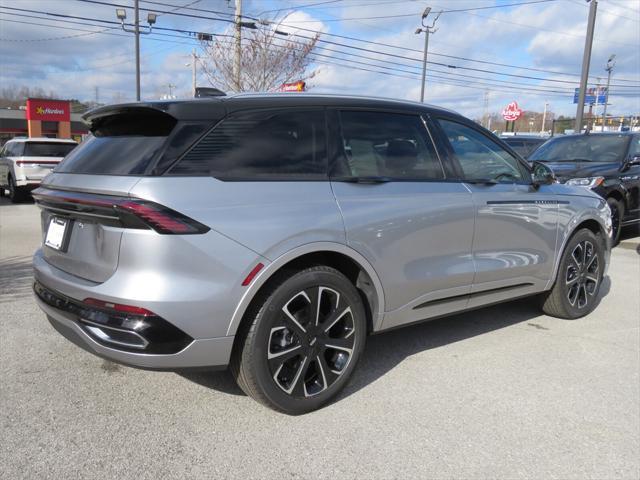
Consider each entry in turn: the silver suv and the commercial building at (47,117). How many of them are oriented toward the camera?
1

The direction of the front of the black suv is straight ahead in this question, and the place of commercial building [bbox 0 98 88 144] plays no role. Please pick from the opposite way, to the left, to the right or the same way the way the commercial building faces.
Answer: to the left

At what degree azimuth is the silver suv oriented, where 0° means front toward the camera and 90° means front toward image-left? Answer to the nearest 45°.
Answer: approximately 225°

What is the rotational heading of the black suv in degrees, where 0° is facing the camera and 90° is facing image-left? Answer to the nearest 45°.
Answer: approximately 45°

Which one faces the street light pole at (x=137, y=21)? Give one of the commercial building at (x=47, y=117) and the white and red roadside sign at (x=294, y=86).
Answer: the commercial building

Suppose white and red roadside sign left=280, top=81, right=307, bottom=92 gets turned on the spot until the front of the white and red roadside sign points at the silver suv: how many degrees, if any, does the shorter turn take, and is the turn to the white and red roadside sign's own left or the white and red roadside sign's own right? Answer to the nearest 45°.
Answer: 0° — it already faces it

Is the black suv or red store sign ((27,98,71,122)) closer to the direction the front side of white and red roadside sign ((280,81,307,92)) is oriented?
the black suv

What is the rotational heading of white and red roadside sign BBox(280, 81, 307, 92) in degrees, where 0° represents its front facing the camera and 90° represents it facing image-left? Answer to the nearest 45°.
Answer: approximately 0°

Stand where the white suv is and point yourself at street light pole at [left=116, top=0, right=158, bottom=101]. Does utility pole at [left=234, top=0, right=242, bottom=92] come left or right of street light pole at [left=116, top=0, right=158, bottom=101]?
right

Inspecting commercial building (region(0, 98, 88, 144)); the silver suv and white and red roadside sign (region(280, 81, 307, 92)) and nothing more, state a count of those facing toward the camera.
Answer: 2

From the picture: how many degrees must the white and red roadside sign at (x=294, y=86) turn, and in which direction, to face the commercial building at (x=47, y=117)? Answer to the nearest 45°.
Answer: approximately 135° to its right

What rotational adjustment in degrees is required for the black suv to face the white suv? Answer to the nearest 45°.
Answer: approximately 45° to its right

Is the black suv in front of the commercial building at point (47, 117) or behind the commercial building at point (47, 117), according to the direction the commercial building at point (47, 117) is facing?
in front

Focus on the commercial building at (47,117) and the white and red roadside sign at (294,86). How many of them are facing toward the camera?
2

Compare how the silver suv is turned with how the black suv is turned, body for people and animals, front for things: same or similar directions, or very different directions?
very different directions

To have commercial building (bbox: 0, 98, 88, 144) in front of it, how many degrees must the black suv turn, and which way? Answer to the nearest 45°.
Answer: approximately 90° to its right

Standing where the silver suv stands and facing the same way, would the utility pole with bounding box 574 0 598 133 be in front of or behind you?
in front

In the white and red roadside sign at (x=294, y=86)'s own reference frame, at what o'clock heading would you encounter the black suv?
The black suv is roughly at 11 o'clock from the white and red roadside sign.
